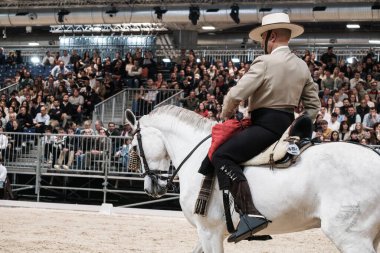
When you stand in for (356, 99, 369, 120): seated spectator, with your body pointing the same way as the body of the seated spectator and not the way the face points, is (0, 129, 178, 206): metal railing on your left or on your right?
on your right

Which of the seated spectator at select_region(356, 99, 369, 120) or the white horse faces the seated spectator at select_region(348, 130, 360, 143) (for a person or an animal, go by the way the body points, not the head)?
the seated spectator at select_region(356, 99, 369, 120)

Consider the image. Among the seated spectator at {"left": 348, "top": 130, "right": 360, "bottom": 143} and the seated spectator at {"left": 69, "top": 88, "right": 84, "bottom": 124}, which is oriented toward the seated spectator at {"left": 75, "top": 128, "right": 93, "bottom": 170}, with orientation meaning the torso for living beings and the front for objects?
the seated spectator at {"left": 69, "top": 88, "right": 84, "bottom": 124}

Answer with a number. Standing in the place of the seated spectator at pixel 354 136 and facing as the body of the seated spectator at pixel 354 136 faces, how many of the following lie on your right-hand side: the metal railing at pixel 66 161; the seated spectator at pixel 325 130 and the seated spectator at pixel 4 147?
3

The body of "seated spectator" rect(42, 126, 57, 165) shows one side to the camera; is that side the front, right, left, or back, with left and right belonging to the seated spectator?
front

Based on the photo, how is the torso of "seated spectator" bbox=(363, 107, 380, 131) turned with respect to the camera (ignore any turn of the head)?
toward the camera

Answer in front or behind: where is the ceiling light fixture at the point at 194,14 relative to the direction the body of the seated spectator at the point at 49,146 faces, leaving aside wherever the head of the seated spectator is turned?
behind

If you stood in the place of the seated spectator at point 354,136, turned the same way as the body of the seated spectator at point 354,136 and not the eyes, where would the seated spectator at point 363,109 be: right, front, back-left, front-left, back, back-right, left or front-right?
back

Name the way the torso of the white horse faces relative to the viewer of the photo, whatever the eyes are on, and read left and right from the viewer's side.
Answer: facing to the left of the viewer

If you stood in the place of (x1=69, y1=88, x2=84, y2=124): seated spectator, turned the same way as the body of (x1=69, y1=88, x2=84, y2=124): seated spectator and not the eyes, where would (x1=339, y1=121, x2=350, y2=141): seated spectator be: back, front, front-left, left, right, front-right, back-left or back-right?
front-left

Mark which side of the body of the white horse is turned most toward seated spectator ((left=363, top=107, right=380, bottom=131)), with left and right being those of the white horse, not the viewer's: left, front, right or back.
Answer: right

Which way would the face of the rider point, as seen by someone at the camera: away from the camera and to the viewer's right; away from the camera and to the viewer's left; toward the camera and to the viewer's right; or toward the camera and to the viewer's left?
away from the camera and to the viewer's left

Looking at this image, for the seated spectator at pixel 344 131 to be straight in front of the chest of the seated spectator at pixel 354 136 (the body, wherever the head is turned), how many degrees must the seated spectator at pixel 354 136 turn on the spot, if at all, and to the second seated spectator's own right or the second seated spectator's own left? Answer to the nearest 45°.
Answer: approximately 135° to the second seated spectator's own right

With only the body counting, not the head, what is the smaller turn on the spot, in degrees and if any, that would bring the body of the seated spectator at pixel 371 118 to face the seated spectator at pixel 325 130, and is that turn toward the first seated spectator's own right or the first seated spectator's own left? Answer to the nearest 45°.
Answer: approximately 45° to the first seated spectator's own right

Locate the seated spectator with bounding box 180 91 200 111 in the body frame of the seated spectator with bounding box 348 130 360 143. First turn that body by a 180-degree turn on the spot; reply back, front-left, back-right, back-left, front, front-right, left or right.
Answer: front-left

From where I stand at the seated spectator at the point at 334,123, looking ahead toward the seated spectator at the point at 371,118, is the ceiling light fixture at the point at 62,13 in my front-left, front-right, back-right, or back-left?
back-left

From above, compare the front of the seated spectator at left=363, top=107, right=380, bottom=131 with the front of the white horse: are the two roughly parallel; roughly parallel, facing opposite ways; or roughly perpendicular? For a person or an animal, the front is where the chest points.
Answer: roughly perpendicular

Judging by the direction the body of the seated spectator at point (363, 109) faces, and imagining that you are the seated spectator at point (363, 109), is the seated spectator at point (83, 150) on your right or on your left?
on your right
